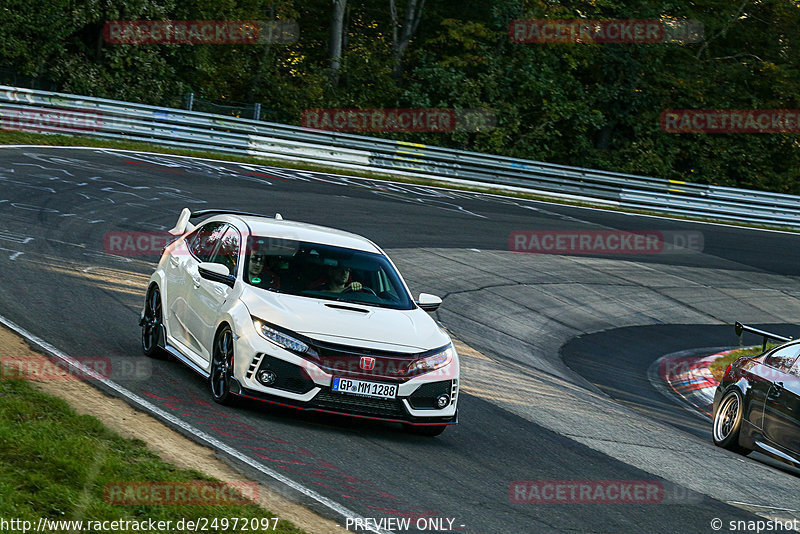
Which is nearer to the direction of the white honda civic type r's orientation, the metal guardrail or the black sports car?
the black sports car

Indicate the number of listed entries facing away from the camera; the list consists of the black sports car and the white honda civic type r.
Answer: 0

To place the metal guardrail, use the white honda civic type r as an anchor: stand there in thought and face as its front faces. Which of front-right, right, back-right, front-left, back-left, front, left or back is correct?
back-left

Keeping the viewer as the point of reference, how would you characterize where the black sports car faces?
facing the viewer and to the right of the viewer

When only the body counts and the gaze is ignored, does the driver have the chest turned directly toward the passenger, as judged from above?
no

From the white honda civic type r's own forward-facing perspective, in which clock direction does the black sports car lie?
The black sports car is roughly at 10 o'clock from the white honda civic type r.

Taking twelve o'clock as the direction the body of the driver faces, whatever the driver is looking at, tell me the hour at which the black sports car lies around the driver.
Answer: The black sports car is roughly at 10 o'clock from the driver.

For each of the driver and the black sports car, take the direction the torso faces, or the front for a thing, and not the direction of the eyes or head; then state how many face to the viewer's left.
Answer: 0
